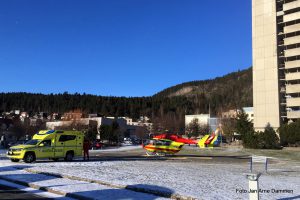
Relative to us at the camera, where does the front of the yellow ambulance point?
facing the viewer and to the left of the viewer
